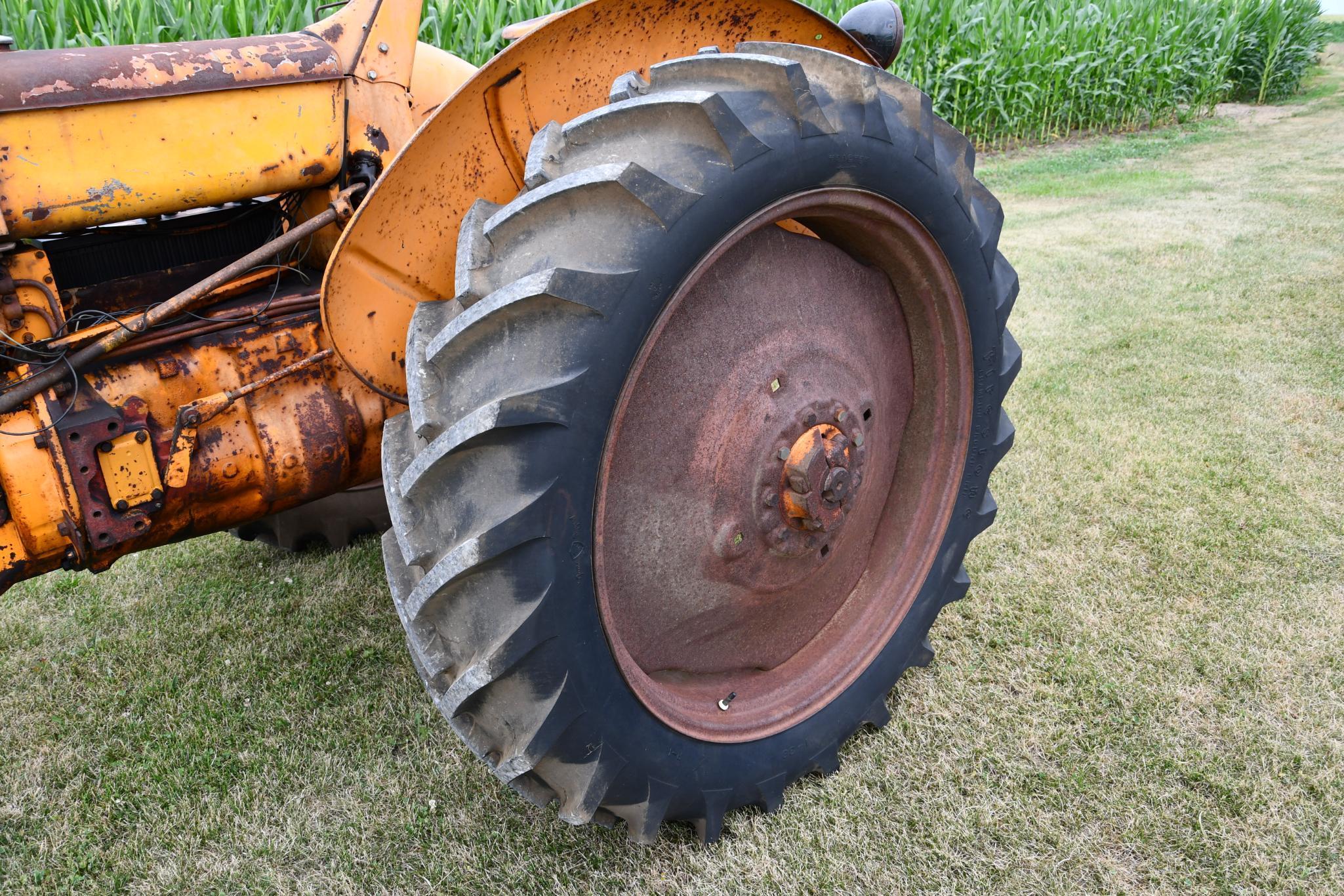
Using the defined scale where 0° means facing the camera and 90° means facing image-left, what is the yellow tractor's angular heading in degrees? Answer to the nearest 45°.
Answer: approximately 45°
